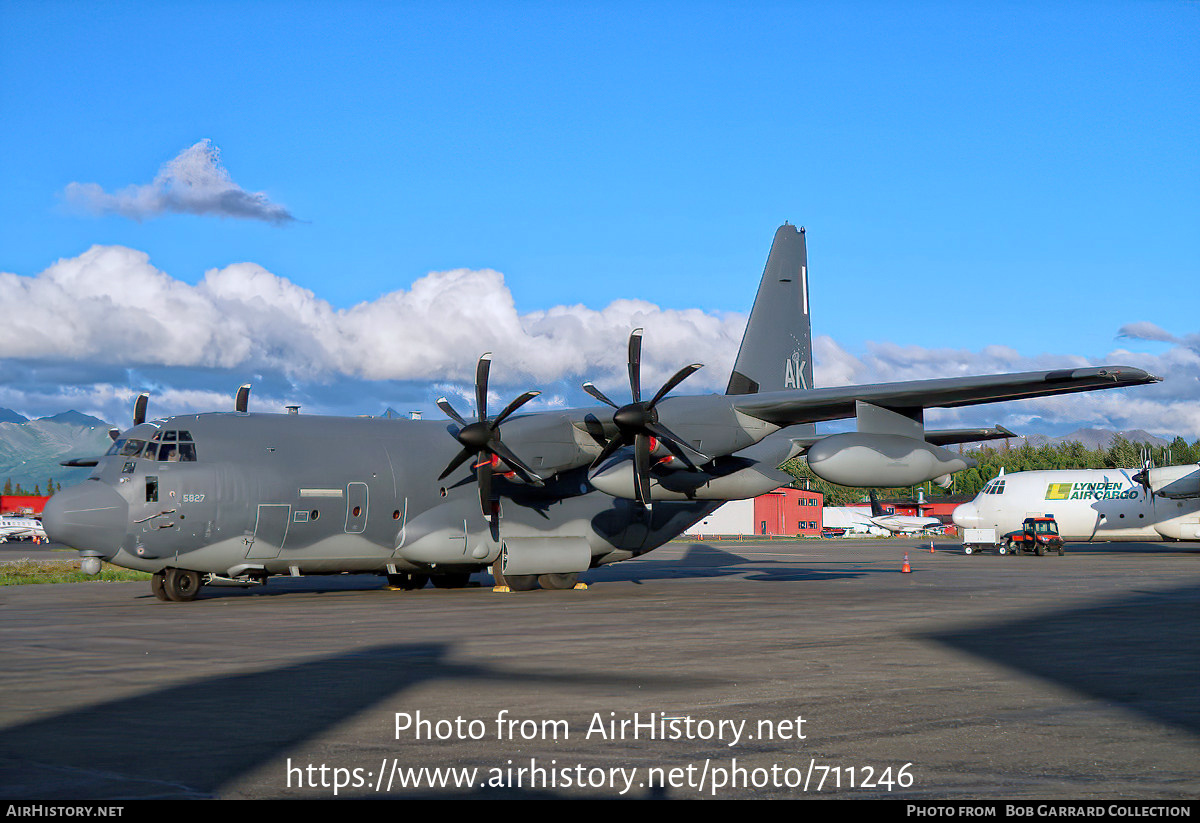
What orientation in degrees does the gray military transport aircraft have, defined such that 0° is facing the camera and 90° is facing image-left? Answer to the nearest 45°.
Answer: approximately 45°
